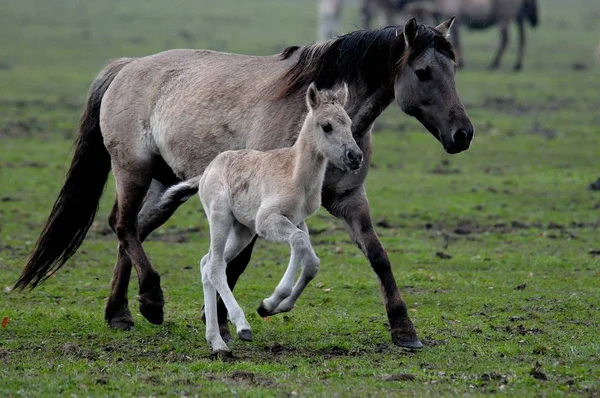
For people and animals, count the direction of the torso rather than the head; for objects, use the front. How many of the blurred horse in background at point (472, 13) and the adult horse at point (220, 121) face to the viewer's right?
1

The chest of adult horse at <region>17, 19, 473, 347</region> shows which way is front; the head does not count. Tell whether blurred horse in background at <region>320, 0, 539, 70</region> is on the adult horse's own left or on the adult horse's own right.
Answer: on the adult horse's own left

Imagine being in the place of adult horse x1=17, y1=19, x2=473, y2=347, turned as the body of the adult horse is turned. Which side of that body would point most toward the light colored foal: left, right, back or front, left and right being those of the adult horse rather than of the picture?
right

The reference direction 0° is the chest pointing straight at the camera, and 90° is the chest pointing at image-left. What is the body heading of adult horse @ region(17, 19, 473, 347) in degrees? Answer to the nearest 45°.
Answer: approximately 270°

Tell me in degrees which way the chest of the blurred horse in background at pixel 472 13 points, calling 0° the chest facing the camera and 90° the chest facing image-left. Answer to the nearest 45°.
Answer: approximately 90°

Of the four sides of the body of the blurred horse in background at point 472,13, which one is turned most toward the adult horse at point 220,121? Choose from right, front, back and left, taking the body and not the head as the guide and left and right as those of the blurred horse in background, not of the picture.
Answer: left

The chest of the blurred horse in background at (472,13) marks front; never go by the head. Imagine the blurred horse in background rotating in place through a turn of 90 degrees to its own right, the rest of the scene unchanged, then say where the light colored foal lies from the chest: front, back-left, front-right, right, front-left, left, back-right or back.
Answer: back

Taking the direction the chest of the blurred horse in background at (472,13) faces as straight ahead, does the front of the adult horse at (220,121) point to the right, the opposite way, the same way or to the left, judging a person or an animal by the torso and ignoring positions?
the opposite way
